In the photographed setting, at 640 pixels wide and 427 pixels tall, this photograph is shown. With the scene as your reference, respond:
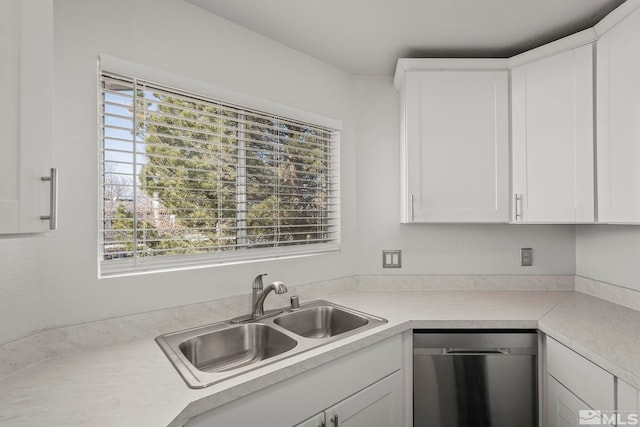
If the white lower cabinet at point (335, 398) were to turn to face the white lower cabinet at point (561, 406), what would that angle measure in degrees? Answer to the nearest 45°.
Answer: approximately 45° to its left

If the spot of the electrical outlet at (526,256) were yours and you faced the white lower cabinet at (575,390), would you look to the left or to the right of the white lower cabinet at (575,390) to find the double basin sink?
right

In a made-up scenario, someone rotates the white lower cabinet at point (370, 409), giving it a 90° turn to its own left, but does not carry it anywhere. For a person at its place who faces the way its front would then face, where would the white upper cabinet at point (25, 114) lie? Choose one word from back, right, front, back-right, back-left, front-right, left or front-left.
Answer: back

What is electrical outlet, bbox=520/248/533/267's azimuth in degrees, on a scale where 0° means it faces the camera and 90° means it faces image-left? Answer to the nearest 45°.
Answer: approximately 0°

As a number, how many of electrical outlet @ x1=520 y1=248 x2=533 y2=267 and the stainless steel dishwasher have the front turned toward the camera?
2

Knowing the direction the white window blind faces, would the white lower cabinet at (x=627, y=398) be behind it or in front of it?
in front

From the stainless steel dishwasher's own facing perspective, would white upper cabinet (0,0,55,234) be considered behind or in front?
in front
